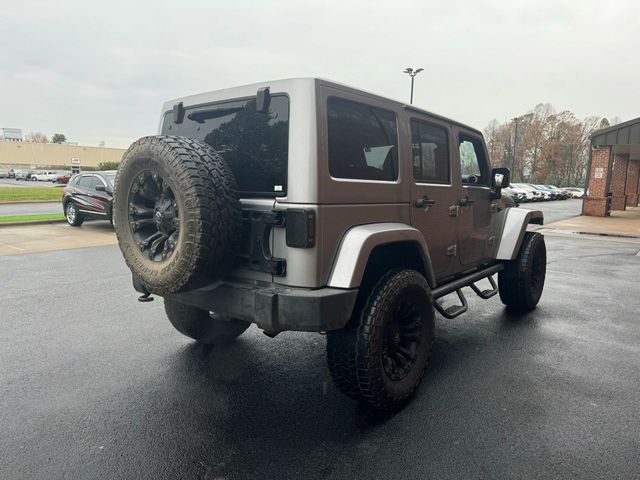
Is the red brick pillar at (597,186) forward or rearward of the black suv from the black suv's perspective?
forward

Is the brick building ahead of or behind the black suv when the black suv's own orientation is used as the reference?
ahead

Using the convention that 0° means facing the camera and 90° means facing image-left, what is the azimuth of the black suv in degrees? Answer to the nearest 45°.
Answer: approximately 315°

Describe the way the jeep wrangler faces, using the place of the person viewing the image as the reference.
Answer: facing away from the viewer and to the right of the viewer

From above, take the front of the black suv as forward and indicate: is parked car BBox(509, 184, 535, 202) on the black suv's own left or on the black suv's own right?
on the black suv's own left

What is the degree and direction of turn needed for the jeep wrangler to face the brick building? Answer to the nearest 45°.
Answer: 0° — it already faces it

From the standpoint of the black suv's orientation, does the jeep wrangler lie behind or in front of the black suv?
in front
